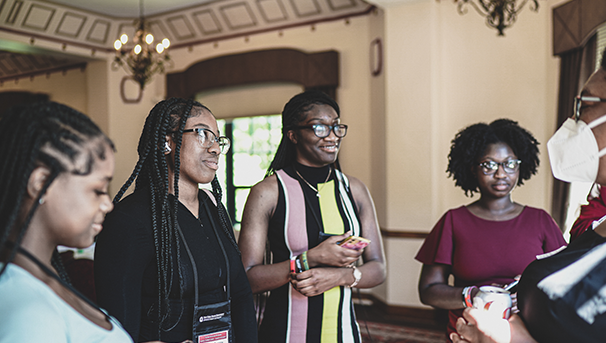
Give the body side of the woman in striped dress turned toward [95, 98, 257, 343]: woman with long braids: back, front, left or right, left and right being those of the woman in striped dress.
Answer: right

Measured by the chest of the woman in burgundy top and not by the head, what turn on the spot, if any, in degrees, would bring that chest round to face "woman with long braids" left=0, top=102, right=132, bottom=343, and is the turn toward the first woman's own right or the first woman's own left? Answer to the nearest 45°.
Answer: approximately 45° to the first woman's own right

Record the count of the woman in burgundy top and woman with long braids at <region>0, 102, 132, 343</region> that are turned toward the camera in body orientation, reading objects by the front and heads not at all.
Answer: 1

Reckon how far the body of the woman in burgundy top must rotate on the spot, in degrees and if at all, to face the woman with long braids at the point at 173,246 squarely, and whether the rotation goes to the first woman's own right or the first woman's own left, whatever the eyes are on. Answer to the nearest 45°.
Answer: approximately 45° to the first woman's own right

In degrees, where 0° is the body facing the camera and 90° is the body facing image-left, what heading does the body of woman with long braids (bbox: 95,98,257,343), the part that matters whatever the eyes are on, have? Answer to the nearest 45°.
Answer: approximately 315°

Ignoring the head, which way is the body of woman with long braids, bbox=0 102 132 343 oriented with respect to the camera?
to the viewer's right

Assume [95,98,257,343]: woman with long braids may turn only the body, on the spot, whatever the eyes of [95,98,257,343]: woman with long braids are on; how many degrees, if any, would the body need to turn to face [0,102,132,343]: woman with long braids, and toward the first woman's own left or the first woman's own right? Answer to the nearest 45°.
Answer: approximately 45° to the first woman's own right

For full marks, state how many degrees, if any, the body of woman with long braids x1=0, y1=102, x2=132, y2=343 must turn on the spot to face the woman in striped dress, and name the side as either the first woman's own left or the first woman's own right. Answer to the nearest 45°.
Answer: approximately 45° to the first woman's own left

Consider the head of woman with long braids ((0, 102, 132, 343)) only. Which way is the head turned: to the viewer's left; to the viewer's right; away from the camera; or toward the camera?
to the viewer's right

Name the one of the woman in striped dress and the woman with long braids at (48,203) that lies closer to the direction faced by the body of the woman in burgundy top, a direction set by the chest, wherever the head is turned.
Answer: the woman with long braids

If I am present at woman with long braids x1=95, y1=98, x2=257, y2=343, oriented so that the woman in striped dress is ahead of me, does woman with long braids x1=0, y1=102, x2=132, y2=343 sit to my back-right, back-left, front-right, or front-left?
back-right
